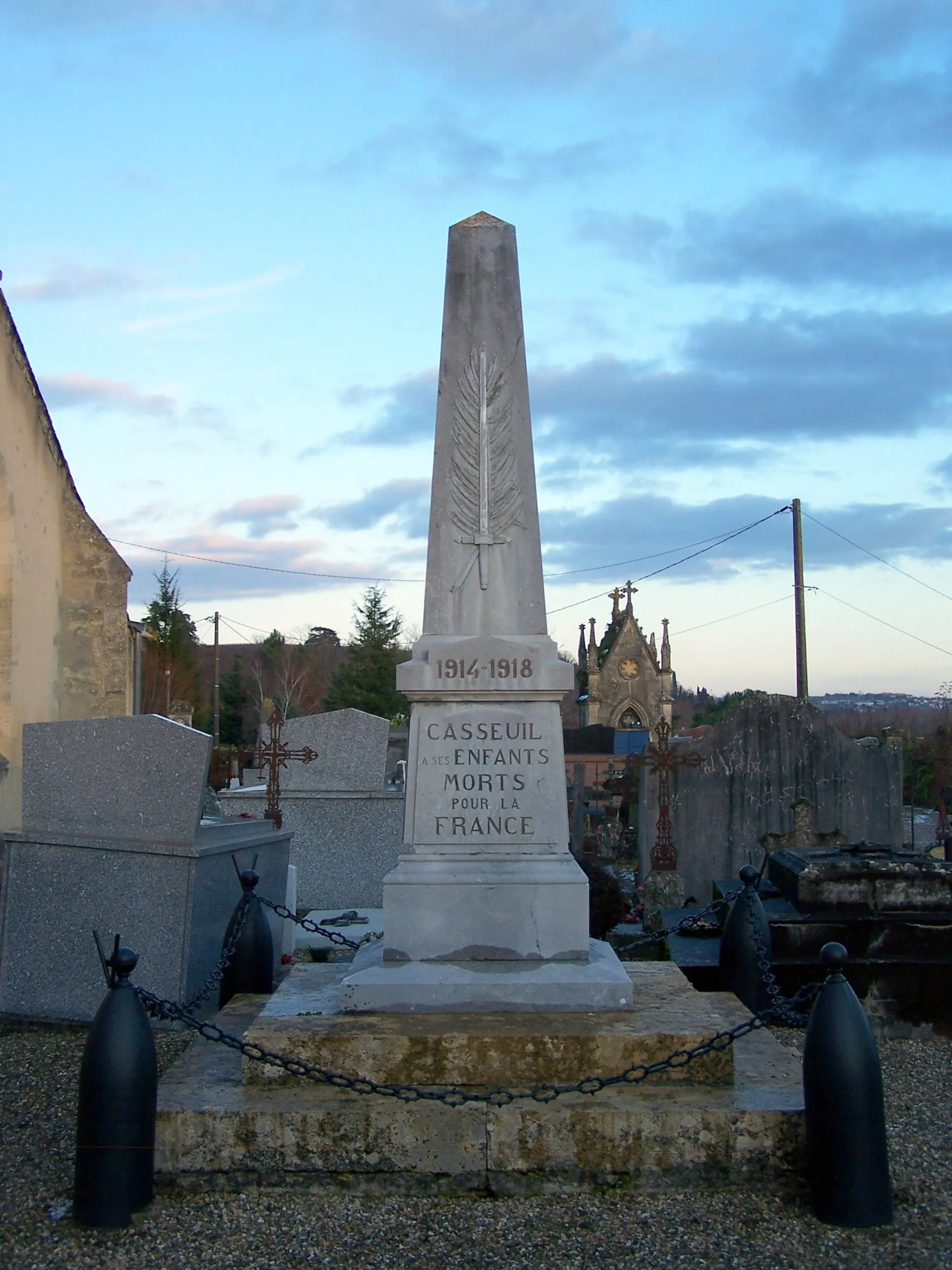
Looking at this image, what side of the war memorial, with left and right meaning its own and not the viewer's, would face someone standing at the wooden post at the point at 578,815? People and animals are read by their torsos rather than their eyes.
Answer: back

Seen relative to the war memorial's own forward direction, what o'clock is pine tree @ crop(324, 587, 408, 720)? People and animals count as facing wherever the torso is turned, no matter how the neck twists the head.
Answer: The pine tree is roughly at 6 o'clock from the war memorial.

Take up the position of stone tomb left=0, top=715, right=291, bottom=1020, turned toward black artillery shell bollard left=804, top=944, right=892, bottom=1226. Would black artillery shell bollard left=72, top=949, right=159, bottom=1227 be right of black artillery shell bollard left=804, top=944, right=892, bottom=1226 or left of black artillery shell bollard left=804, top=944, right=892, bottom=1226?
right

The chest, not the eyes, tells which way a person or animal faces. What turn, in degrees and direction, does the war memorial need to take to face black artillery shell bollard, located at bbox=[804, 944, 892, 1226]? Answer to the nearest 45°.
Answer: approximately 45° to its left

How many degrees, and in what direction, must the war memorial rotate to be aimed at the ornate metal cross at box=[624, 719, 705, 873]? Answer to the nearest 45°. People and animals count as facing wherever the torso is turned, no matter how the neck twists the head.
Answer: approximately 180°

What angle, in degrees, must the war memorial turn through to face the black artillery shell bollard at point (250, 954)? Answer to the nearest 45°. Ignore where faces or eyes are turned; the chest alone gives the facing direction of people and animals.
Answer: approximately 135° to its right

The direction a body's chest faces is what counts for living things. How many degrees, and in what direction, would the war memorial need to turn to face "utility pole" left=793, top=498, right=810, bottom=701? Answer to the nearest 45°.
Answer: approximately 180°

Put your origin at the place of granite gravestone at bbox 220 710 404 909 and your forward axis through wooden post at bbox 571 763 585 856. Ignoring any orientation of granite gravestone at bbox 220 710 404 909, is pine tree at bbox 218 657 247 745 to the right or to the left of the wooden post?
left

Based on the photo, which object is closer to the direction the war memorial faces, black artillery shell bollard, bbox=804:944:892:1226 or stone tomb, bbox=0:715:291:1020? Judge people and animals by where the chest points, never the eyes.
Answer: the black artillery shell bollard

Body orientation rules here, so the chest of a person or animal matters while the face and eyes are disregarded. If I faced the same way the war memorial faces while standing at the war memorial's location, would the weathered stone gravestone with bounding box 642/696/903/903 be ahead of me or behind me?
behind
